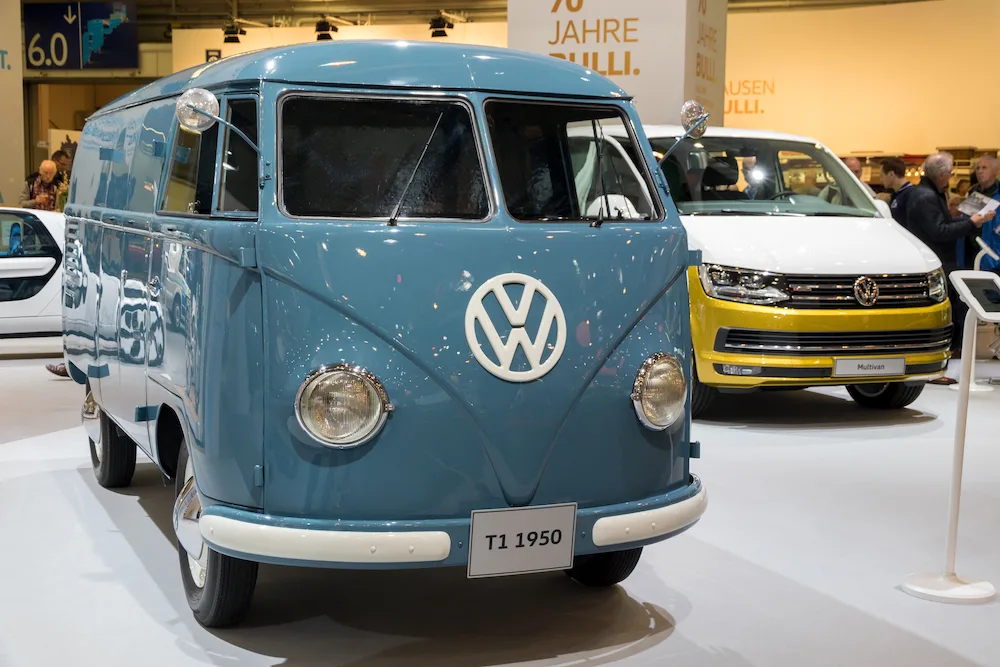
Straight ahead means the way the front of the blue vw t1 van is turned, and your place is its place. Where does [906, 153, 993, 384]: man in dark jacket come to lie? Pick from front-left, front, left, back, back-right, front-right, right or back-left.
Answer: left

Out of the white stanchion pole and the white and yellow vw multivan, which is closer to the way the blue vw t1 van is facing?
the white stanchion pole

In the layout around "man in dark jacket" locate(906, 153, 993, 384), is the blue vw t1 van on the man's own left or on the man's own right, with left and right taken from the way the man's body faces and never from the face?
on the man's own right

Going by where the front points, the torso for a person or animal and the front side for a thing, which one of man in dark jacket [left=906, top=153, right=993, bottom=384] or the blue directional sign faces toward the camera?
the blue directional sign

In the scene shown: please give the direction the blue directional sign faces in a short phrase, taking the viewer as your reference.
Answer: facing the viewer

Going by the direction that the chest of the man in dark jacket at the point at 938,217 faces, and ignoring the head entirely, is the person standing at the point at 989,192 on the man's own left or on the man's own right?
on the man's own left

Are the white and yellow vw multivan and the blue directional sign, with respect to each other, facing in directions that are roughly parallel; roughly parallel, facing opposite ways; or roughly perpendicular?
roughly parallel

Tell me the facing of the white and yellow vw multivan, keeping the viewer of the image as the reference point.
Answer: facing the viewer and to the right of the viewer
